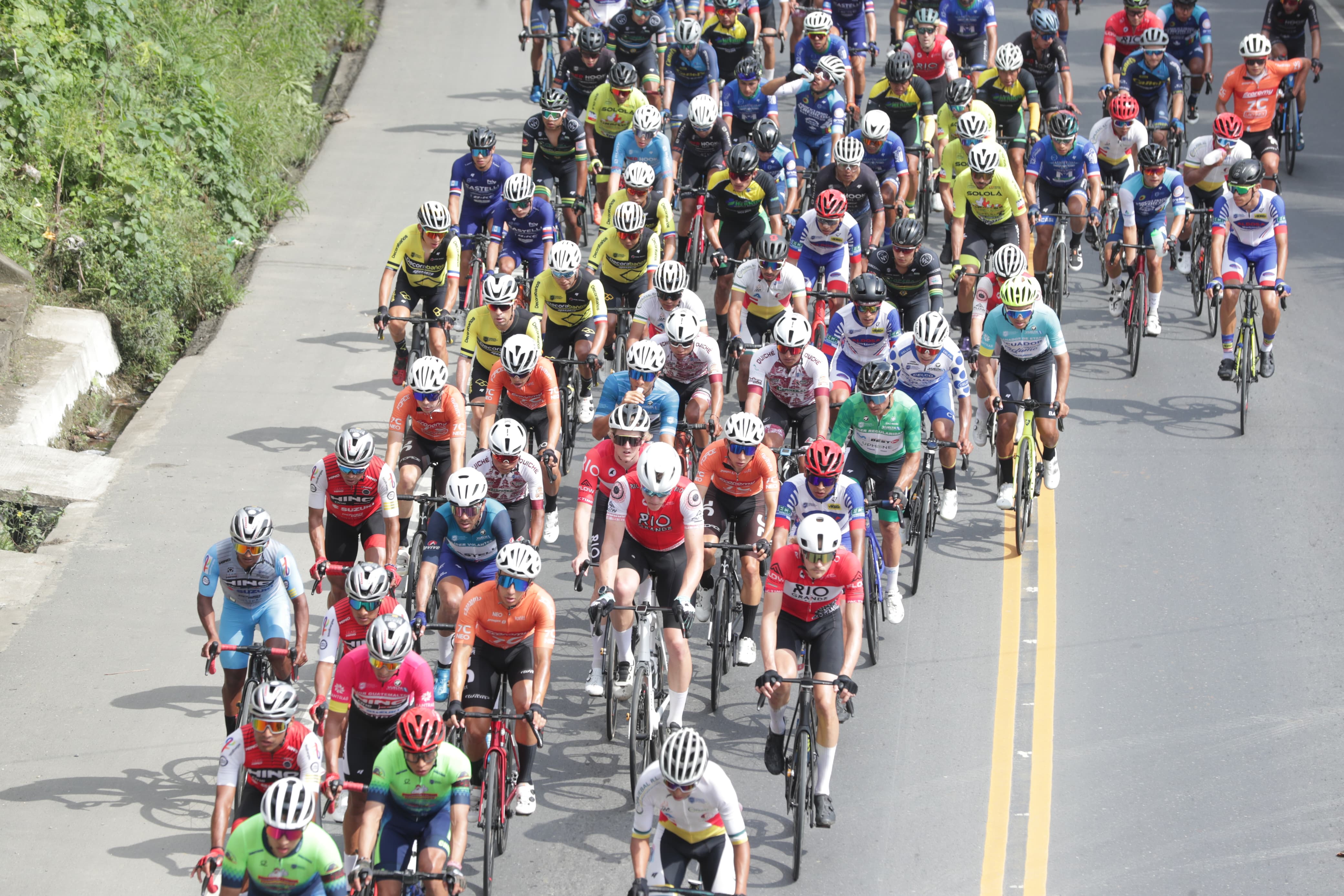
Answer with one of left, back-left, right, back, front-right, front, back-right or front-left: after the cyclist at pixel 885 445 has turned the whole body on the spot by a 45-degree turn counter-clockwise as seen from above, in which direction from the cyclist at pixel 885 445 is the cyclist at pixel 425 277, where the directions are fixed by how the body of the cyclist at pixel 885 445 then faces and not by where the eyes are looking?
back

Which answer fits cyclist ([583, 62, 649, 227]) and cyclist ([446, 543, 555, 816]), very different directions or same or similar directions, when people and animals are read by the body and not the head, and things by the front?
same or similar directions

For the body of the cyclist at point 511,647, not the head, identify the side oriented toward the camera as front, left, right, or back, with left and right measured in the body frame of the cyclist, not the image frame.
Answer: front

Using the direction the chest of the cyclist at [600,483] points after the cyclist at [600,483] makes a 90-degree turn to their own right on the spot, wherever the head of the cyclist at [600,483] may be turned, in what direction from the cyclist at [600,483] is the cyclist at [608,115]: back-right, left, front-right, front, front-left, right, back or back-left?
right

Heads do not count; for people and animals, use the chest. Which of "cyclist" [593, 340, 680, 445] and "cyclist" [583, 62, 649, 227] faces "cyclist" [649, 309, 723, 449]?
"cyclist" [583, 62, 649, 227]

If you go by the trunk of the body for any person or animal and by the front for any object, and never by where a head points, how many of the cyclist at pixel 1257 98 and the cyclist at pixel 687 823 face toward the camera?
2

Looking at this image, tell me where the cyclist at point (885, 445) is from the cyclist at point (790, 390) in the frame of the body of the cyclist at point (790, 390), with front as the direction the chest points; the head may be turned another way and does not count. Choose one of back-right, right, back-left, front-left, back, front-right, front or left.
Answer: front-left

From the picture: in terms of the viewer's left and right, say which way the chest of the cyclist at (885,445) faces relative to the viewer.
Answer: facing the viewer

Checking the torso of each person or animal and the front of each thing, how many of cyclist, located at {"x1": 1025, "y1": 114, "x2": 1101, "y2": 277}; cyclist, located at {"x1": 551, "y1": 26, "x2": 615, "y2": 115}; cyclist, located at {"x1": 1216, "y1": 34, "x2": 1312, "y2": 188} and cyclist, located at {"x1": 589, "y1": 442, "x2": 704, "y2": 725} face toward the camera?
4

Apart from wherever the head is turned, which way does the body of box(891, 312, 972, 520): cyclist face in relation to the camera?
toward the camera

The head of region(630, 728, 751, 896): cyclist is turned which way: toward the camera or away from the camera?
toward the camera

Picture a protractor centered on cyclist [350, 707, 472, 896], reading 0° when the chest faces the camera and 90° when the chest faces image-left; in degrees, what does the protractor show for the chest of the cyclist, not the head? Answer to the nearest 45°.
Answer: approximately 0°

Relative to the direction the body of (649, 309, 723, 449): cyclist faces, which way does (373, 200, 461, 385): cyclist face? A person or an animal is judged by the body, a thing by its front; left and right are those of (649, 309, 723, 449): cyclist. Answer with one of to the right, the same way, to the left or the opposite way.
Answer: the same way

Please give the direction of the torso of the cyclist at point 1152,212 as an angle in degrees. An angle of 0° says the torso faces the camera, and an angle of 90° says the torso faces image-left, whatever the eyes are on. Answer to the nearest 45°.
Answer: approximately 0°

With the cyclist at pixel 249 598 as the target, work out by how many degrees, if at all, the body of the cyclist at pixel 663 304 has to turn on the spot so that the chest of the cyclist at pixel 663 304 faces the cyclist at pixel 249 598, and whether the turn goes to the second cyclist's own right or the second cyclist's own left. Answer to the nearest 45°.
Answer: approximately 45° to the second cyclist's own right

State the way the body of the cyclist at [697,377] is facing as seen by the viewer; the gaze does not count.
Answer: toward the camera
